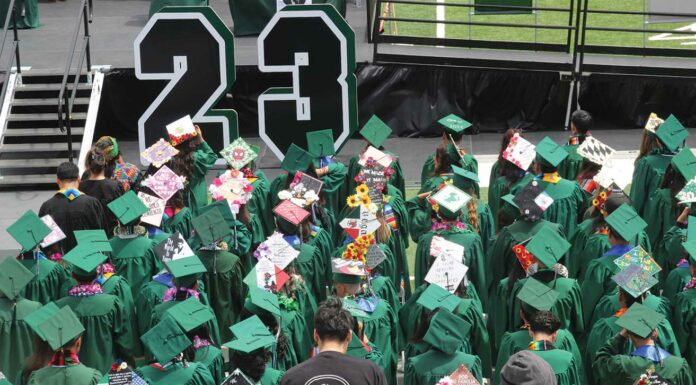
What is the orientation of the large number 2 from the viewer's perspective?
toward the camera

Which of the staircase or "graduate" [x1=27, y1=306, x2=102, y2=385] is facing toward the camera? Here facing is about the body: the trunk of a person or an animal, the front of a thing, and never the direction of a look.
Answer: the staircase

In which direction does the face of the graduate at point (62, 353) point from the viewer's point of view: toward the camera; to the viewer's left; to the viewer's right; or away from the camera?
away from the camera

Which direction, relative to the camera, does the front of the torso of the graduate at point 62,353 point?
away from the camera

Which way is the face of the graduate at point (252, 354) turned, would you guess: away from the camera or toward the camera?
away from the camera

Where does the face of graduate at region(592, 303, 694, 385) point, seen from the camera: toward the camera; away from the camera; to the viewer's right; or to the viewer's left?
away from the camera

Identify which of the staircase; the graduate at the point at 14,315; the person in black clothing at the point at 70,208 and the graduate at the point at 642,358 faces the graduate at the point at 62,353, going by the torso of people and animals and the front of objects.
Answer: the staircase

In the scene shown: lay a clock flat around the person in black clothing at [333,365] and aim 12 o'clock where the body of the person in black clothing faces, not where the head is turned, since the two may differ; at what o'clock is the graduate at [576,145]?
The graduate is roughly at 1 o'clock from the person in black clothing.

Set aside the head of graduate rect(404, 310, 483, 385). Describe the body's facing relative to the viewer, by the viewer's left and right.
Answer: facing away from the viewer

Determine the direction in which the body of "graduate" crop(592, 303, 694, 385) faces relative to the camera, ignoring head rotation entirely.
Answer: away from the camera

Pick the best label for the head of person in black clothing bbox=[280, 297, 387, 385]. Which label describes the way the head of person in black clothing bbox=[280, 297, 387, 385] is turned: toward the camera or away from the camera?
away from the camera

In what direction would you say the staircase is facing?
toward the camera

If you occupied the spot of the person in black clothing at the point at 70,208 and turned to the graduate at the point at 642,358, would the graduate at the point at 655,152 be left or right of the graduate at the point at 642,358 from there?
left

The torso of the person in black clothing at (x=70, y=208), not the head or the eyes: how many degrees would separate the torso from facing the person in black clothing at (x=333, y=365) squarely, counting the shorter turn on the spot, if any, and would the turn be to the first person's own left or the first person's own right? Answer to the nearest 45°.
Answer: approximately 180°

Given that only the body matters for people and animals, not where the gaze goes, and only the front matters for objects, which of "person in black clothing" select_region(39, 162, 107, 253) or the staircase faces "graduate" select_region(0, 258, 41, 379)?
the staircase

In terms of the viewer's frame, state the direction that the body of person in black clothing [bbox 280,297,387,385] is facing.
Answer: away from the camera

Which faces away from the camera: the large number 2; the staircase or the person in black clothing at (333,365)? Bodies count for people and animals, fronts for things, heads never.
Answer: the person in black clothing

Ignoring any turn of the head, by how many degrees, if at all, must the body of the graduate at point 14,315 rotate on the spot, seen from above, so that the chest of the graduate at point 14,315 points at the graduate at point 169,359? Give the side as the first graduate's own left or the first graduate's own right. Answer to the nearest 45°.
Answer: approximately 135° to the first graduate's own right
